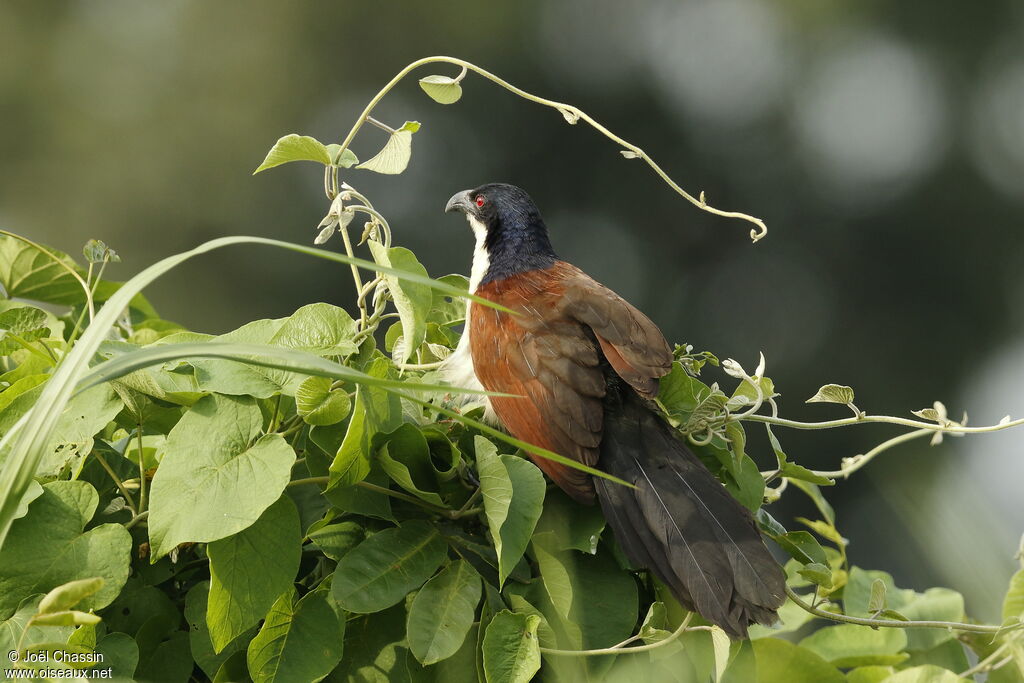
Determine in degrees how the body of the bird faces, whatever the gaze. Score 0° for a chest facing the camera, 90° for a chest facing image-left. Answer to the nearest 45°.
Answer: approximately 135°

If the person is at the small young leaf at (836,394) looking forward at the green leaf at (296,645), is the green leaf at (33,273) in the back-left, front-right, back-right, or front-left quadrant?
front-right
